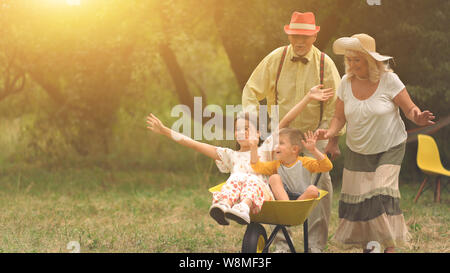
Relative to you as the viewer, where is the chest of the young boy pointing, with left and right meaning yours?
facing the viewer and to the left of the viewer

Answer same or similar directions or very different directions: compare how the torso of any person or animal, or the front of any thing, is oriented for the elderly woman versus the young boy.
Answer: same or similar directions

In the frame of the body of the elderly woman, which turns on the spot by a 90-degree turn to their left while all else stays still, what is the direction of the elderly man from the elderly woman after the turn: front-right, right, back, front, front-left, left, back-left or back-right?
back

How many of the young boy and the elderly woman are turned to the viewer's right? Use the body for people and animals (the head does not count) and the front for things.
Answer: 0

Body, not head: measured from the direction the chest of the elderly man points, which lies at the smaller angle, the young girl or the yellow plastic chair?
the young girl

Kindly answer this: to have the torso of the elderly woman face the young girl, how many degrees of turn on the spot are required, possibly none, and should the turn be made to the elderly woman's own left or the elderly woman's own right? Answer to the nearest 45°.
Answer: approximately 45° to the elderly woman's own right

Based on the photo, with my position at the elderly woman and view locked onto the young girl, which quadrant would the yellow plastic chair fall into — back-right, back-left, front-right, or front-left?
back-right

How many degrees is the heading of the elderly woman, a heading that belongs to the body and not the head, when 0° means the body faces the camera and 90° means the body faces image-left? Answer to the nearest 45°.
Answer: approximately 45°

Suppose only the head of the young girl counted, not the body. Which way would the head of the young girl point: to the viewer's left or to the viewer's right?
to the viewer's left

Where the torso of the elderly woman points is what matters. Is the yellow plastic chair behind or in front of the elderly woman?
behind

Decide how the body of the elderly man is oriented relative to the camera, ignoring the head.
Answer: toward the camera
